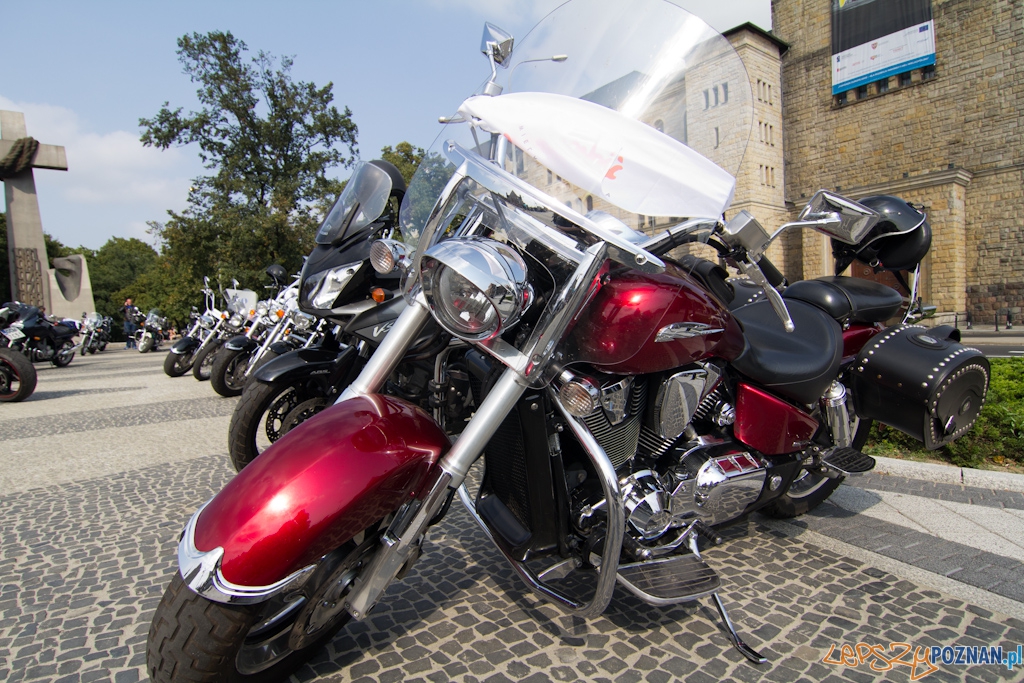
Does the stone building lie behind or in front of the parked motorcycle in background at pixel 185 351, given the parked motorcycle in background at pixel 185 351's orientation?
behind

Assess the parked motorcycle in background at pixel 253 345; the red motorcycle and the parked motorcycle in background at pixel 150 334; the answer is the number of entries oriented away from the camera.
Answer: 0

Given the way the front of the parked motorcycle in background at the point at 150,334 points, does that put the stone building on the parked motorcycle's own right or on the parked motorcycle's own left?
on the parked motorcycle's own left

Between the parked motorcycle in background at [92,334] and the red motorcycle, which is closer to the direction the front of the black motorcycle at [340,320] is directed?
the red motorcycle

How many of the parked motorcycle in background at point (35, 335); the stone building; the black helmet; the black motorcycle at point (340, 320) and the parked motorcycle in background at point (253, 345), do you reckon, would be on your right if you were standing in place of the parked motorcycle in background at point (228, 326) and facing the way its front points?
1

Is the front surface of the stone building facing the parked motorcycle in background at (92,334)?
yes

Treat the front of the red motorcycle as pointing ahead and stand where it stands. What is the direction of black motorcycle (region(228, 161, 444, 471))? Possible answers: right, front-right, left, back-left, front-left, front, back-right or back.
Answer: right

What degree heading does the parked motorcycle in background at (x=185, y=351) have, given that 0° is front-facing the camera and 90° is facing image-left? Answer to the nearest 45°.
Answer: approximately 45°

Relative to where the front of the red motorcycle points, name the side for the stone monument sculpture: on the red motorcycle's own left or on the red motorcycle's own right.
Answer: on the red motorcycle's own right

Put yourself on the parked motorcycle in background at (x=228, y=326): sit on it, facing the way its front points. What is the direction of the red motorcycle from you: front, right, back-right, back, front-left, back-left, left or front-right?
front-left

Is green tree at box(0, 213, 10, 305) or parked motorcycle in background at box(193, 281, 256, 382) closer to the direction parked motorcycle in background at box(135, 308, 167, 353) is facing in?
the parked motorcycle in background

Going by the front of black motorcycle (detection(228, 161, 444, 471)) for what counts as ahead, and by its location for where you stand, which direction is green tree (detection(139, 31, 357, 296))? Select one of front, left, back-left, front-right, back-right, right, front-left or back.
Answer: back-right

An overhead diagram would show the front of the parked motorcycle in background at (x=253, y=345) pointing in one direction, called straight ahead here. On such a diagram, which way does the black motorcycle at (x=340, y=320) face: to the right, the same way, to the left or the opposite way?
the same way

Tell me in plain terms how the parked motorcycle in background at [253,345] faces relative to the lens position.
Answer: facing the viewer and to the left of the viewer

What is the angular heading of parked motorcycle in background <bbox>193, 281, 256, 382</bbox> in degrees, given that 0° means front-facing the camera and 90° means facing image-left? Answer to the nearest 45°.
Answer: approximately 45°

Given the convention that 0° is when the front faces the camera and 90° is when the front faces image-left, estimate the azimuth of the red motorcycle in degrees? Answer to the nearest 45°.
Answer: approximately 45°

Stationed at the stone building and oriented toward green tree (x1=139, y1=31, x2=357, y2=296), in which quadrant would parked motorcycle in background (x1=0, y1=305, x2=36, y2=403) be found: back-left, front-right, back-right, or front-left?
front-left

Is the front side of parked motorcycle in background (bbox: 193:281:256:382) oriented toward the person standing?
no
